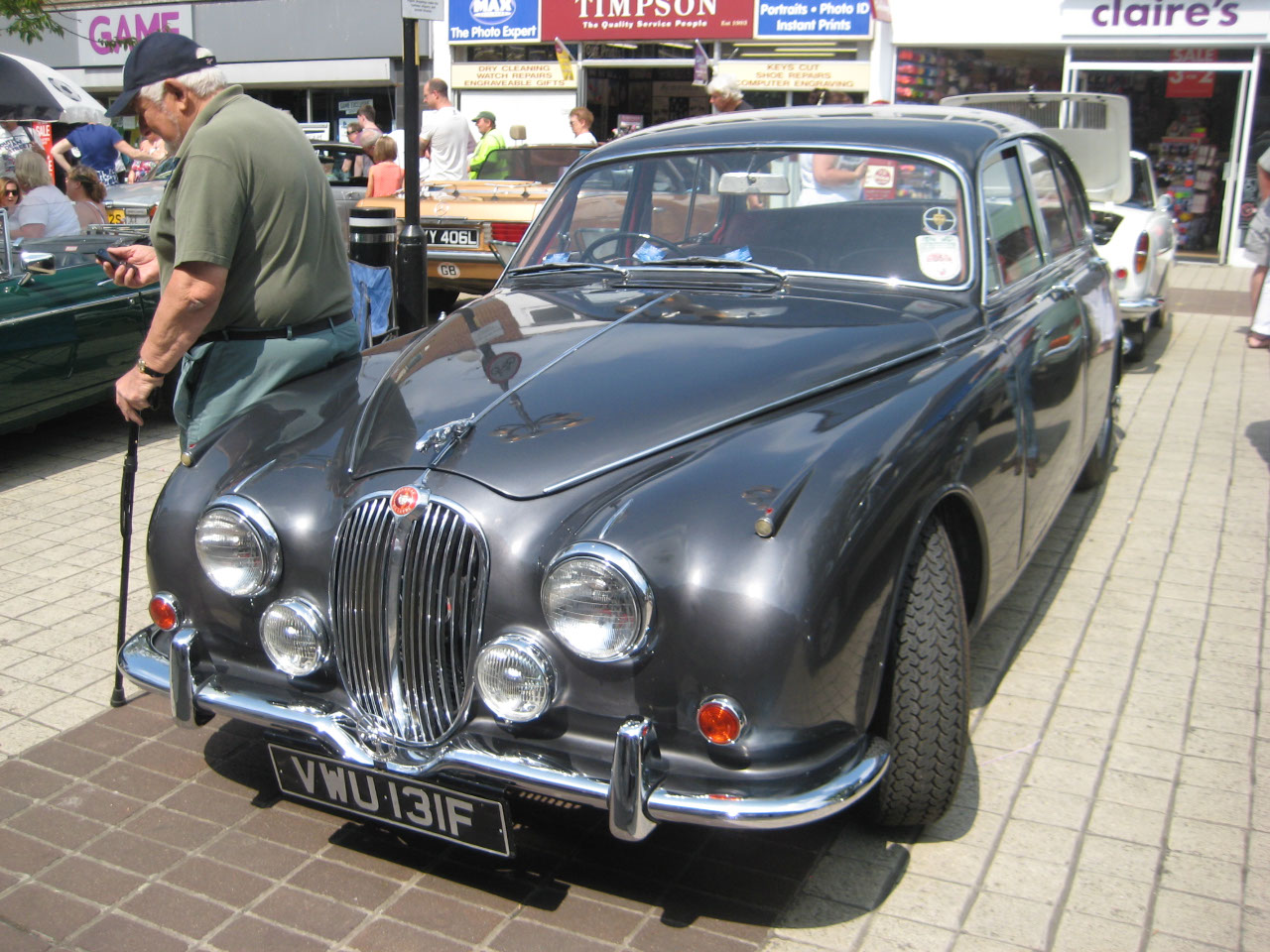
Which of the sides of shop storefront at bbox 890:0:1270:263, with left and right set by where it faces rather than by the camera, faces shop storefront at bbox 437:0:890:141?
right

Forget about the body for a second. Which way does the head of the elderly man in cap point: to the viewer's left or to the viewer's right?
to the viewer's left

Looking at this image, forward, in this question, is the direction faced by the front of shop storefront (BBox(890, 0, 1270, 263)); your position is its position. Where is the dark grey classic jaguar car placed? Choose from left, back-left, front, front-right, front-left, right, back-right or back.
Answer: front

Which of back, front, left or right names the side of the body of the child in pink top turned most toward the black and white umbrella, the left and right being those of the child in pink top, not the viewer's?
left

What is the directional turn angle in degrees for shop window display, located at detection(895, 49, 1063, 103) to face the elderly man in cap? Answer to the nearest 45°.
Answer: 0° — it already faces them

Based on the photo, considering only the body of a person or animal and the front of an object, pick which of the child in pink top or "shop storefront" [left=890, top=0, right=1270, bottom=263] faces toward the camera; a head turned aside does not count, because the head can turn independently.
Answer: the shop storefront

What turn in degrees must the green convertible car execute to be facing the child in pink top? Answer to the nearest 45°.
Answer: approximately 180°

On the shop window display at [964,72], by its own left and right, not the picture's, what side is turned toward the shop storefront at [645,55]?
right

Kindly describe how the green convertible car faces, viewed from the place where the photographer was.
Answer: facing the viewer and to the left of the viewer

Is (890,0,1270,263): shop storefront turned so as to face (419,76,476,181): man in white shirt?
no

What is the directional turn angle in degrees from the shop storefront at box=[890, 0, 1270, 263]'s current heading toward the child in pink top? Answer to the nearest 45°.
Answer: approximately 45° to its right

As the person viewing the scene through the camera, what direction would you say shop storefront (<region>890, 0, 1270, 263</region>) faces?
facing the viewer

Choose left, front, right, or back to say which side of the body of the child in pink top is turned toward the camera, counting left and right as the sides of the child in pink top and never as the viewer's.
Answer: back

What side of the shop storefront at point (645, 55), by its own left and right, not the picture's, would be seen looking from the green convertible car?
front

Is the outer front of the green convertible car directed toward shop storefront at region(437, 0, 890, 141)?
no

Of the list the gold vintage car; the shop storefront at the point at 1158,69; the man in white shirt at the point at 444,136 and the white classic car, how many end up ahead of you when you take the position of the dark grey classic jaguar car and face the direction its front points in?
0

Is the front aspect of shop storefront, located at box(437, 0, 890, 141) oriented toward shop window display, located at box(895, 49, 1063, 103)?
no

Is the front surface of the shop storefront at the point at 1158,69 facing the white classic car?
yes

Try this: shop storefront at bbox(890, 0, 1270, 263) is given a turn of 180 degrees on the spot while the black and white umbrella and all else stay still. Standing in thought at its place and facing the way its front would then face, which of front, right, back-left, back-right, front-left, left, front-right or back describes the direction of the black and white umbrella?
back-left

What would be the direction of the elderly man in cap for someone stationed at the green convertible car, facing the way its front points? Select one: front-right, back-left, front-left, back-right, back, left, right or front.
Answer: front-left

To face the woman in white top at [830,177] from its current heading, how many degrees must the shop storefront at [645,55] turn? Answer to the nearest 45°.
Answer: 0° — it already faces them

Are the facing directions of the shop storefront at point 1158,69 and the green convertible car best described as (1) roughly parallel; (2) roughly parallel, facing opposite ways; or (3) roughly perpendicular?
roughly parallel

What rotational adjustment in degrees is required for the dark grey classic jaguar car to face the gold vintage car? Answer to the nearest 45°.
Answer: approximately 135° to its right

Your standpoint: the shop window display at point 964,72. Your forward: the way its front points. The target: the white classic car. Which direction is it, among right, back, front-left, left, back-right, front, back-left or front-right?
front
